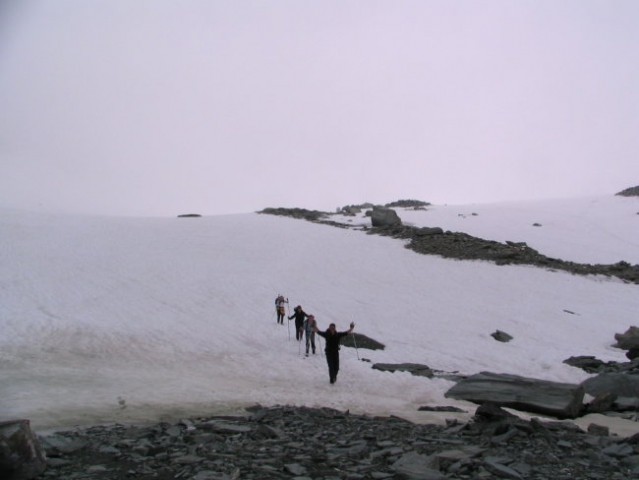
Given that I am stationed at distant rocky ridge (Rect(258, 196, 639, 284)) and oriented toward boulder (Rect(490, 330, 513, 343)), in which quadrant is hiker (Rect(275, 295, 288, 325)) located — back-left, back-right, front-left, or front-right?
front-right

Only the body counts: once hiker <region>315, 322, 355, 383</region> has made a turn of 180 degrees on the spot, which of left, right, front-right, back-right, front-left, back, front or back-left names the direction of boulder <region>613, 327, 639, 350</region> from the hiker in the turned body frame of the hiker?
front-right

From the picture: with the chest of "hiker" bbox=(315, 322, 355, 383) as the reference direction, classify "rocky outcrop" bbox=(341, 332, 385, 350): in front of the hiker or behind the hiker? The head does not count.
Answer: behind

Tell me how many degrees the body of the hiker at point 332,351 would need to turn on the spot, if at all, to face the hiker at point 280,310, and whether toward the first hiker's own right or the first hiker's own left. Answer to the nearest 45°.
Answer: approximately 180°

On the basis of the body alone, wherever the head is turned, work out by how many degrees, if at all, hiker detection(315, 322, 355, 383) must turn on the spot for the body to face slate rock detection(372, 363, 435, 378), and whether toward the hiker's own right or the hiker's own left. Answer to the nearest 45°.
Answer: approximately 135° to the hiker's own left

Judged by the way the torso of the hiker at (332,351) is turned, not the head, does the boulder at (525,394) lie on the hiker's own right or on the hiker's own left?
on the hiker's own left

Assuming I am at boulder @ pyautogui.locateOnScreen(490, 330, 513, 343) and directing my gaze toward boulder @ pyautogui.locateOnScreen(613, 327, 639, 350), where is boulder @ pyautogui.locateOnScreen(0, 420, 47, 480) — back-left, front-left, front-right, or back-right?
back-right

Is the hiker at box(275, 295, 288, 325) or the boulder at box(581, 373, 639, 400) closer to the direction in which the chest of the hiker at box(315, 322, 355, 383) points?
the boulder

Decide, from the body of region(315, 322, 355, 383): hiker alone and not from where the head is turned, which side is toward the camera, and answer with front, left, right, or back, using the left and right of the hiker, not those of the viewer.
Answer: front

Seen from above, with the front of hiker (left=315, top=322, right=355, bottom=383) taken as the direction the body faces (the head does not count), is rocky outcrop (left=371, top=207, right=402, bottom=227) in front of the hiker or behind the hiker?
behind

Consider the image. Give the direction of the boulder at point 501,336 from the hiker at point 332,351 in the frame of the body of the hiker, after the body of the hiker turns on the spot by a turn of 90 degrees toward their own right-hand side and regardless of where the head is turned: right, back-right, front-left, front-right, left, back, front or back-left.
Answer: back-right

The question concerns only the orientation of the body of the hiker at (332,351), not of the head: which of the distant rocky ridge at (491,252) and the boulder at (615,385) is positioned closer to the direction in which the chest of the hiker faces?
the boulder

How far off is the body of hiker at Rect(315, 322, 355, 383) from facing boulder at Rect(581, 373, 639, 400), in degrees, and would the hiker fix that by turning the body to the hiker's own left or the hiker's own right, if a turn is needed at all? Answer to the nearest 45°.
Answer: approximately 90° to the hiker's own left

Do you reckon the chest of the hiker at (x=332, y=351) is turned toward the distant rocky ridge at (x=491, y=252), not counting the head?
no
